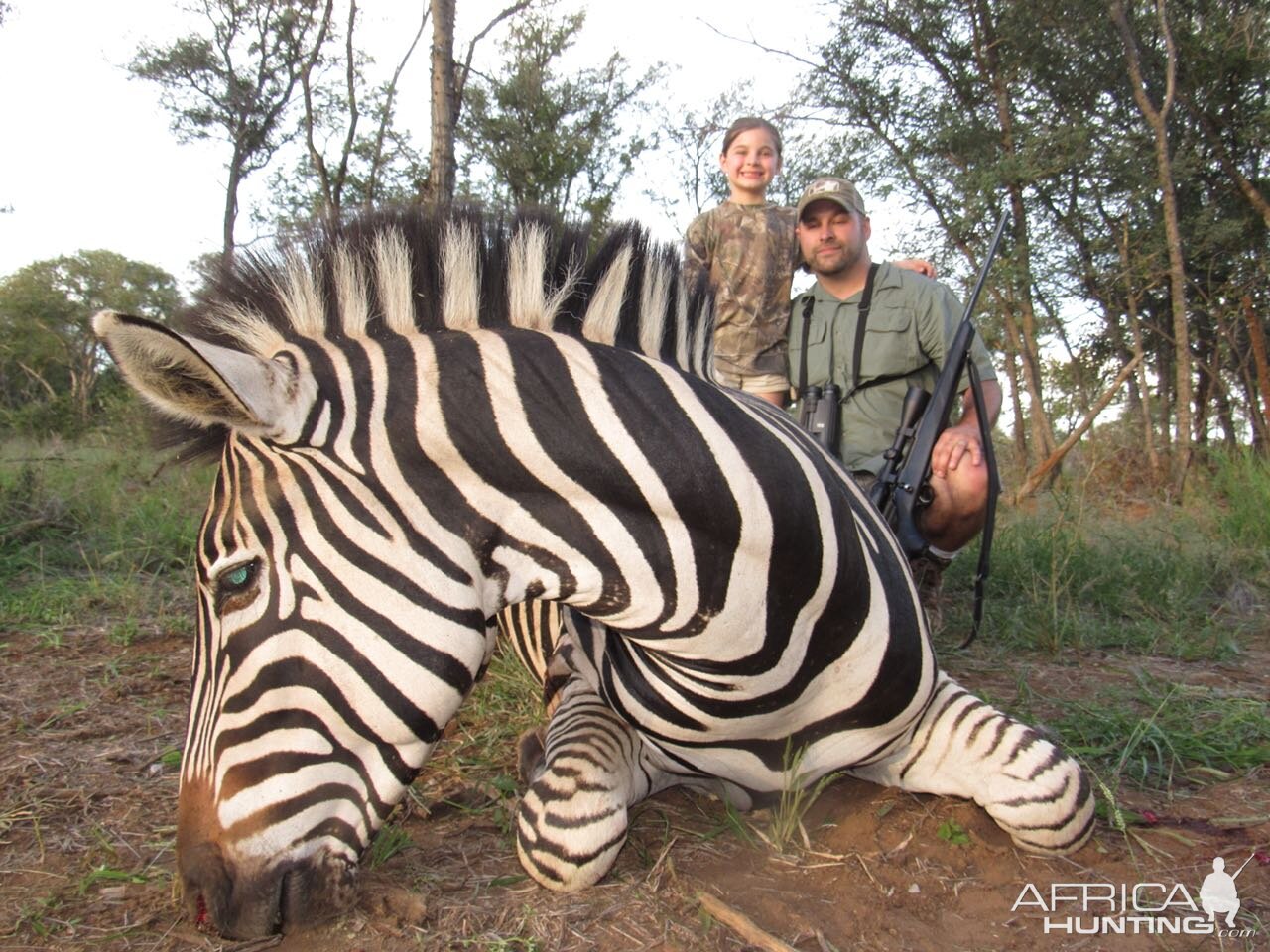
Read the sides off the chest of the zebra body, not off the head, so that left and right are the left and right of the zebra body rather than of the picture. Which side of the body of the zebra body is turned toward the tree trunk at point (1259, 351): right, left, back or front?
back

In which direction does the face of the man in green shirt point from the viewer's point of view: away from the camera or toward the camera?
toward the camera

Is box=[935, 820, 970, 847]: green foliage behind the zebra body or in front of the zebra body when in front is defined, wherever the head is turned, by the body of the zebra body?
behind

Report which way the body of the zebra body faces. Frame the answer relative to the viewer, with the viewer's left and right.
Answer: facing the viewer and to the left of the viewer

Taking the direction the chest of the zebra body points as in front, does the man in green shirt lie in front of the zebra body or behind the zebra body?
behind

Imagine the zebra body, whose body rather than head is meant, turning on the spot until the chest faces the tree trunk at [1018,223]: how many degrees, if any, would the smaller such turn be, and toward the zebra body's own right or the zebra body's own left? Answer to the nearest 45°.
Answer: approximately 180°

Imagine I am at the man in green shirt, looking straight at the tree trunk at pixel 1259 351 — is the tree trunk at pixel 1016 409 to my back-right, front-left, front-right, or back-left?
front-left
